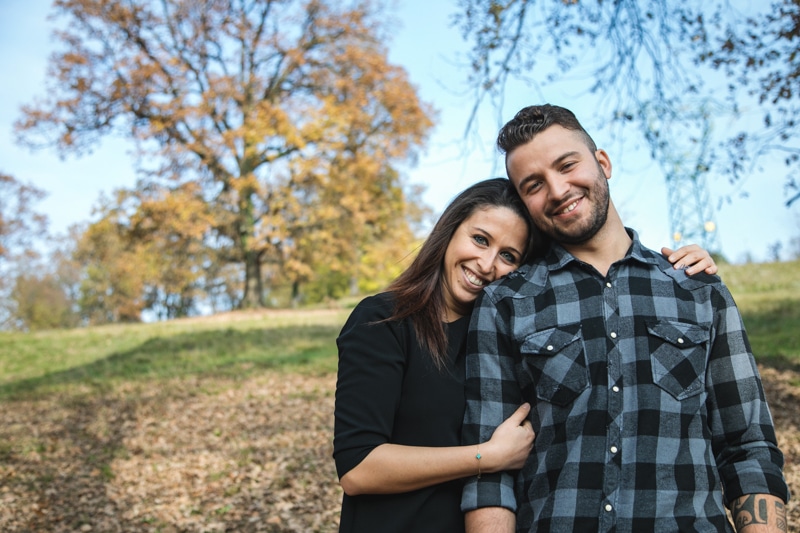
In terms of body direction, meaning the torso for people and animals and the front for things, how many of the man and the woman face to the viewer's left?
0

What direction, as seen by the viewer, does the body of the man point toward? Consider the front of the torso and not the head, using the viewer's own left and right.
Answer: facing the viewer

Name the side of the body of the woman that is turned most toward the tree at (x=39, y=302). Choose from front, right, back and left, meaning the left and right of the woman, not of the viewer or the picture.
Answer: back

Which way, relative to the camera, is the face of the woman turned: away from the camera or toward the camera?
toward the camera

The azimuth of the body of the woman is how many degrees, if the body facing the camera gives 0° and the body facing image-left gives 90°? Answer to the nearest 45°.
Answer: approximately 315°
